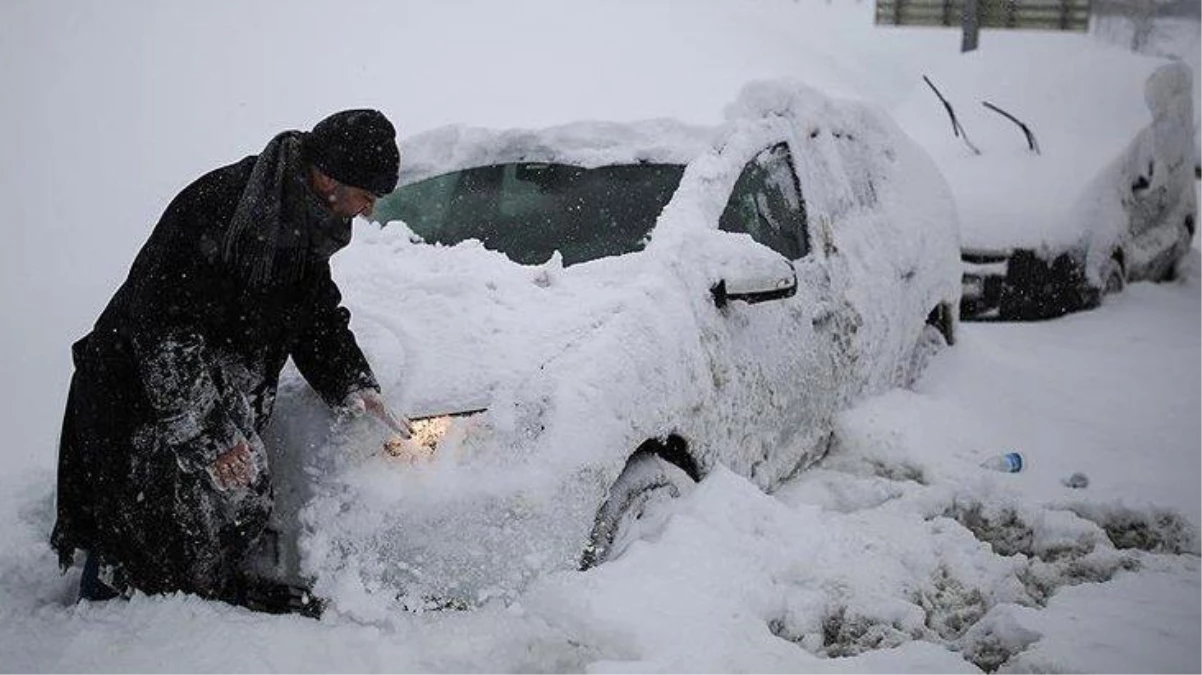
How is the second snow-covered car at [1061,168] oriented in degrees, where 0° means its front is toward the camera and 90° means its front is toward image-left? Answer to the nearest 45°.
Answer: approximately 45°

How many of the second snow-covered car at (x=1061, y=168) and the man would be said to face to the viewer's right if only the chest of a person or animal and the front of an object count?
1

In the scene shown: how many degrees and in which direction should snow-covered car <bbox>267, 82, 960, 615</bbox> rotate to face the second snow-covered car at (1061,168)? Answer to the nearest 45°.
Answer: approximately 180°

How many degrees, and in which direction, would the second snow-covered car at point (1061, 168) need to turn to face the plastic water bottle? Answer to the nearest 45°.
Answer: approximately 45° to its left

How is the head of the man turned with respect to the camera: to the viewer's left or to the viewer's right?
to the viewer's right

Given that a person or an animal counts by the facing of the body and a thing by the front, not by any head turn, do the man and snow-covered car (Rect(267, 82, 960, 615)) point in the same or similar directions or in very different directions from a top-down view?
very different directions

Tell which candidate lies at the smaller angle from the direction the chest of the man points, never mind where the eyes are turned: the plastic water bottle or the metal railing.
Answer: the plastic water bottle

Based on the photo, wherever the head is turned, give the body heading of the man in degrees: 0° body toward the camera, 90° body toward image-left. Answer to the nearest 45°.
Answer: approximately 270°

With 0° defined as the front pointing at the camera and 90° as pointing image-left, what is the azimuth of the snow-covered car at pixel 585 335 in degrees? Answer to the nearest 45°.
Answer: approximately 45°

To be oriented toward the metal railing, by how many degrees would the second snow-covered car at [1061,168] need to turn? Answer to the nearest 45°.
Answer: approximately 135° to its right
